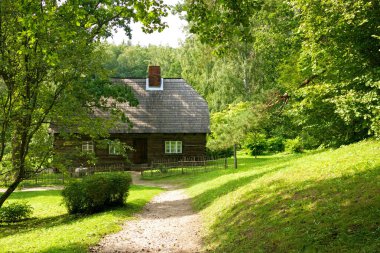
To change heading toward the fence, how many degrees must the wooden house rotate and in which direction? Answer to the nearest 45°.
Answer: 0° — it already faces it

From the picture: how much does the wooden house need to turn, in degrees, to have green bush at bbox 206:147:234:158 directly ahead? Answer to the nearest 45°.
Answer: approximately 135° to its left

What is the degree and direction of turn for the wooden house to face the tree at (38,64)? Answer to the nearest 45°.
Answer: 0° — it already faces it

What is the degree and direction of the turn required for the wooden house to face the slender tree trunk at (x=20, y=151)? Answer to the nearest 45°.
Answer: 0° — it already faces it

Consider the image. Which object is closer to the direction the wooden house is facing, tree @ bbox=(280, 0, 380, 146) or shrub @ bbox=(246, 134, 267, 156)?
the tree

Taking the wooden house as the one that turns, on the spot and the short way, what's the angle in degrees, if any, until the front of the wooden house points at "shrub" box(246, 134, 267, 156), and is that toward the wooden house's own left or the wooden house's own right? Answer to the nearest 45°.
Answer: approximately 90° to the wooden house's own left

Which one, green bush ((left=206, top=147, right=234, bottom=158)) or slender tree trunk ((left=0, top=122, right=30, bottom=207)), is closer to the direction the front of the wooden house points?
the slender tree trunk

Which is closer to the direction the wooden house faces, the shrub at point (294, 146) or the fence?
the fence

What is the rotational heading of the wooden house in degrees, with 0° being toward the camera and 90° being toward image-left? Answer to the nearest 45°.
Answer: approximately 0°

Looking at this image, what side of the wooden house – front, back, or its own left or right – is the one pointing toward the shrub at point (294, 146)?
left
